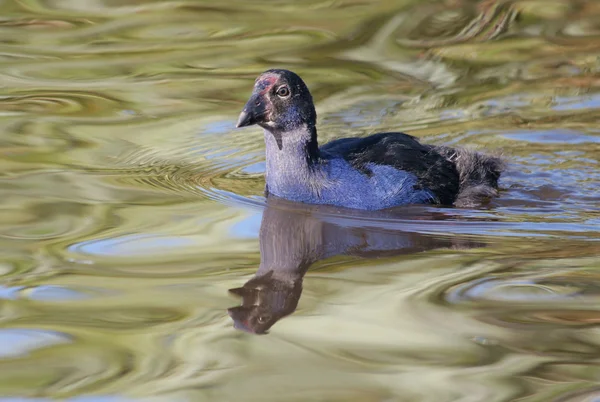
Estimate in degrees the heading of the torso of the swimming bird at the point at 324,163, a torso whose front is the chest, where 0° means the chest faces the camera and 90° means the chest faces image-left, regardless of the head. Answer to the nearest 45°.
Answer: approximately 90°
